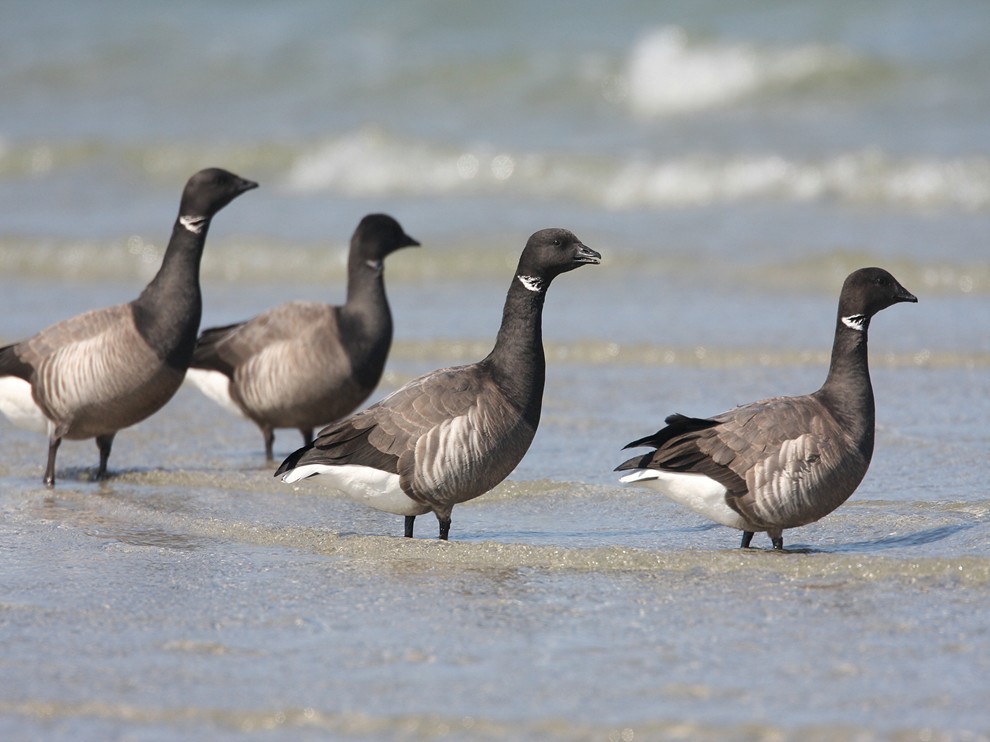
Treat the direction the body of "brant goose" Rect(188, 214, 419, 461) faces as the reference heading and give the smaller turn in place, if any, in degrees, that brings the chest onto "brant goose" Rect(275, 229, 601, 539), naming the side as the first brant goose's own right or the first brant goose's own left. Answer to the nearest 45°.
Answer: approximately 90° to the first brant goose's own right

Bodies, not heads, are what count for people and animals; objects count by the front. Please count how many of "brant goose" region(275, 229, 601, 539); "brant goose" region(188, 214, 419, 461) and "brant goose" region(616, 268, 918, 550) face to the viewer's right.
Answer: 3

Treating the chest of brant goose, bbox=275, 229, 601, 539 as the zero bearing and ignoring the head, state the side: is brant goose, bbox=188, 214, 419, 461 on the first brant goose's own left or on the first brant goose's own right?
on the first brant goose's own left

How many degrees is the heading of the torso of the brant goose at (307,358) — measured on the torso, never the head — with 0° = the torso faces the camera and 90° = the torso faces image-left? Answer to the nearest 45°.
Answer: approximately 270°

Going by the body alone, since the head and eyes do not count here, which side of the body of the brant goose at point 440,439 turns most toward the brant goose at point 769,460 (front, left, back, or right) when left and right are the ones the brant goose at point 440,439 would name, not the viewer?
front

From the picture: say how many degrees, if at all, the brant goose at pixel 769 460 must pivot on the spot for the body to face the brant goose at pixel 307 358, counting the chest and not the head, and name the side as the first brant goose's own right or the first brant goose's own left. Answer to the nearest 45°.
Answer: approximately 135° to the first brant goose's own left

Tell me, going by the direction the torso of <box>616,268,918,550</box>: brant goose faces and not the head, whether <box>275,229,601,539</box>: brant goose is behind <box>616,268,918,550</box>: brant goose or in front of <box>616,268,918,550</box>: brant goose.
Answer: behind

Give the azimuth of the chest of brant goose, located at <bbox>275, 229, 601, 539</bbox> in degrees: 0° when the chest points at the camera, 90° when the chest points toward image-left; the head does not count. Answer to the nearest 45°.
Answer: approximately 270°

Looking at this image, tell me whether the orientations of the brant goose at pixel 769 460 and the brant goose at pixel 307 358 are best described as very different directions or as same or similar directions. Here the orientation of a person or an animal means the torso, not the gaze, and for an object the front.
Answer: same or similar directions

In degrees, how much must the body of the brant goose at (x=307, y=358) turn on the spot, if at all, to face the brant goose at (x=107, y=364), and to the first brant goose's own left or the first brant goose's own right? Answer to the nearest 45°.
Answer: approximately 135° to the first brant goose's own right

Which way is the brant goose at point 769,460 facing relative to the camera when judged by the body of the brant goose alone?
to the viewer's right

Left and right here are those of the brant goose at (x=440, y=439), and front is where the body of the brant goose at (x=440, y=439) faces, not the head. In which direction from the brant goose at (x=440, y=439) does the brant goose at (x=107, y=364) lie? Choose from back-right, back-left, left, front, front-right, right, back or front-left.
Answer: back-left

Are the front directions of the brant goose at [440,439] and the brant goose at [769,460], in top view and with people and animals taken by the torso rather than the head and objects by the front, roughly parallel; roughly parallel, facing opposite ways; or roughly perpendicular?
roughly parallel

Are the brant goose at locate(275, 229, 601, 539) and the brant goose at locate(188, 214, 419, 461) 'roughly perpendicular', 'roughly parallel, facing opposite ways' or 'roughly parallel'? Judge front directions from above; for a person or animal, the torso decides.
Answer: roughly parallel
